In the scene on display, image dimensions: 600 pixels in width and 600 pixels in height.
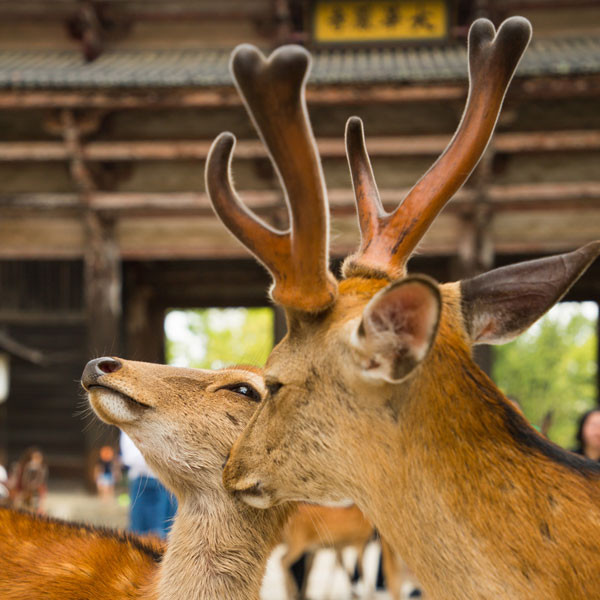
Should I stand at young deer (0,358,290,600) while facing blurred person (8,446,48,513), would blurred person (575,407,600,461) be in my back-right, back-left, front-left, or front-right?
front-right

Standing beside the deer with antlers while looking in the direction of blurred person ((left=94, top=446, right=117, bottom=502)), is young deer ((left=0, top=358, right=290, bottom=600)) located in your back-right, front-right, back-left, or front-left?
front-left

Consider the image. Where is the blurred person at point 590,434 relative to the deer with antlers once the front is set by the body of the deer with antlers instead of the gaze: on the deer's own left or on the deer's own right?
on the deer's own right

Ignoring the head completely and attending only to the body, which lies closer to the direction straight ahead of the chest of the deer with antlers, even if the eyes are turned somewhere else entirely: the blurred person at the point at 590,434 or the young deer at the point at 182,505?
the young deer

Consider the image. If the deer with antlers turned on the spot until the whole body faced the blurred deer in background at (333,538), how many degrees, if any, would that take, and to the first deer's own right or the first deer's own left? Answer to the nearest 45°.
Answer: approximately 45° to the first deer's own right

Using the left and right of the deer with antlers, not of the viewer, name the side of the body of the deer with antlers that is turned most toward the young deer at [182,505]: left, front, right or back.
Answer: front

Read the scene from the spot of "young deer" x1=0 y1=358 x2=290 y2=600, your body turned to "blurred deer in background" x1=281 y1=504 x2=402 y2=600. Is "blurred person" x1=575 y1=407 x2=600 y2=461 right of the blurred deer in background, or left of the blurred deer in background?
right

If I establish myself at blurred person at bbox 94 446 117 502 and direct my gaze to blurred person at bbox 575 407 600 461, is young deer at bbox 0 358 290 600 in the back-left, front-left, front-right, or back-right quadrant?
front-right

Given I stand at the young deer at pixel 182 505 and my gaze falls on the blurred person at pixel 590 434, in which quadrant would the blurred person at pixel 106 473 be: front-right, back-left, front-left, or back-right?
front-left
